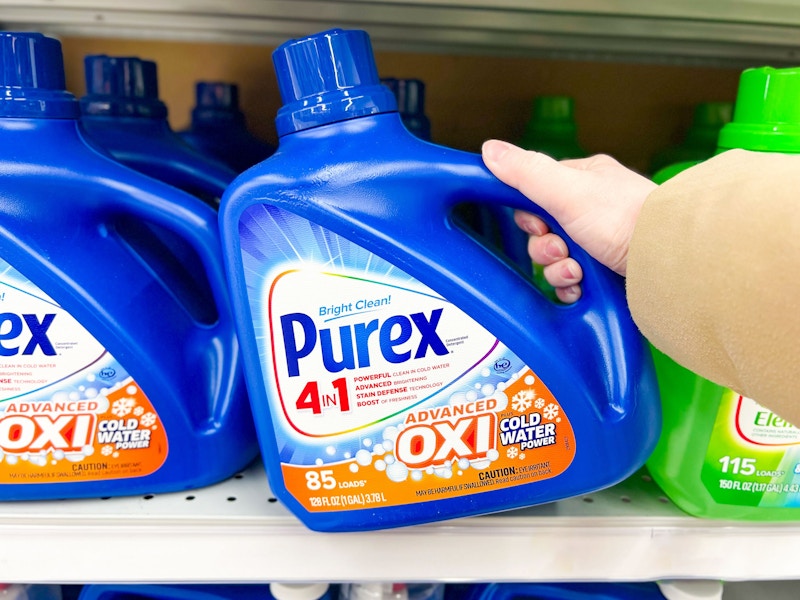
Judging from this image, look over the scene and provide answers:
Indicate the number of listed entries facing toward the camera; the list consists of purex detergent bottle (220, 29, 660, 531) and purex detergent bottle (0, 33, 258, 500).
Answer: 2

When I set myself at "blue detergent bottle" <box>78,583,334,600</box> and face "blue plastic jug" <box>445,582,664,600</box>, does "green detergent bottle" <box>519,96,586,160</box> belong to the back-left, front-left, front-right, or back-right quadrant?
front-left

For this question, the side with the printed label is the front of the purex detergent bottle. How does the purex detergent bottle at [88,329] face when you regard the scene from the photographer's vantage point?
facing the viewer

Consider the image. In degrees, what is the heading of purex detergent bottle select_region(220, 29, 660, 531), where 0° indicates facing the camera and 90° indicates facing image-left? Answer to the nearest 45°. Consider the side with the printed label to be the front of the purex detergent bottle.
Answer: approximately 0°
